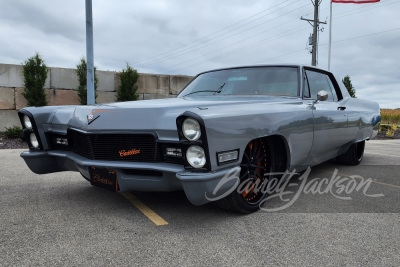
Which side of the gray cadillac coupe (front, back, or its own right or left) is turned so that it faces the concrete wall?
right

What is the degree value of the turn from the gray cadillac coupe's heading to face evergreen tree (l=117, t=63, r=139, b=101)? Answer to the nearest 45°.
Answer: approximately 135° to its right

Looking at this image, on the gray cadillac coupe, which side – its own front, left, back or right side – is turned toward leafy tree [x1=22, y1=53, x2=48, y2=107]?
right

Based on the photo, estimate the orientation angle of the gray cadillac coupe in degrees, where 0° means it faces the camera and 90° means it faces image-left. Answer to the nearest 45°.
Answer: approximately 45°
